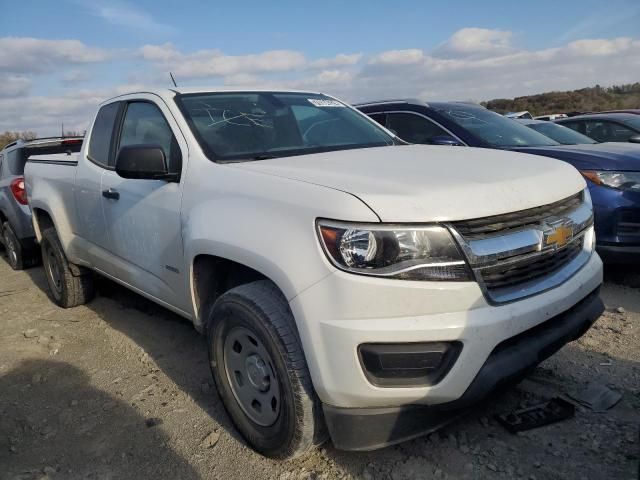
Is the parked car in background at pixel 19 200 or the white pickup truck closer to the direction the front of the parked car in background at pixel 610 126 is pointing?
the white pickup truck

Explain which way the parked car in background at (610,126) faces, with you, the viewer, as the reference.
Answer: facing the viewer and to the right of the viewer

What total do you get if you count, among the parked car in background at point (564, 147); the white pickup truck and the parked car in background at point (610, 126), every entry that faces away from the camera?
0

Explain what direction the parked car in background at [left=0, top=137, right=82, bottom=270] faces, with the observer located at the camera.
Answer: facing away from the viewer and to the left of the viewer

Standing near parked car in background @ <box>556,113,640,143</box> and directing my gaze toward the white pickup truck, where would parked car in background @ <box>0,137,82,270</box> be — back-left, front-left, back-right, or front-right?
front-right

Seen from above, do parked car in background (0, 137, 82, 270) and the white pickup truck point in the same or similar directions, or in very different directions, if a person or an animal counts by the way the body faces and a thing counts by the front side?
very different directions

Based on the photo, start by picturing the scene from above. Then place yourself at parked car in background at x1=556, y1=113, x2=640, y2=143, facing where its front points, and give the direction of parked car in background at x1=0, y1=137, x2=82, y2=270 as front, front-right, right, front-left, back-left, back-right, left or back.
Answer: right

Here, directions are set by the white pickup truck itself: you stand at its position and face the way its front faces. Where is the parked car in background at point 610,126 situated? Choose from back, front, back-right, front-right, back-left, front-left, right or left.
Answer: left

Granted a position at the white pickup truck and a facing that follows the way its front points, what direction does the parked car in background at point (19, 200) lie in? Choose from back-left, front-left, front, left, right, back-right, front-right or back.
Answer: back

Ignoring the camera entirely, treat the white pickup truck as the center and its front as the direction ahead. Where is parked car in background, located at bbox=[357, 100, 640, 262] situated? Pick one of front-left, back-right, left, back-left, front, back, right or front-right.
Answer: left

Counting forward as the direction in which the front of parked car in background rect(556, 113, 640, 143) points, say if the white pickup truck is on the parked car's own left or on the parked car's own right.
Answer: on the parked car's own right

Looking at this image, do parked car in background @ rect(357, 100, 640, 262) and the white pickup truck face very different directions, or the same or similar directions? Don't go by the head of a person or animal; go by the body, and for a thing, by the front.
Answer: same or similar directions

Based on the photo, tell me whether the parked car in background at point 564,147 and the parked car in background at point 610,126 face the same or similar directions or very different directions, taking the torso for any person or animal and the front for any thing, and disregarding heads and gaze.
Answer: same or similar directions

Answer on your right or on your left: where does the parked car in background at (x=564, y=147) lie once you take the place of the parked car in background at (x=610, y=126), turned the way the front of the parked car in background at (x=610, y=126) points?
on your right
